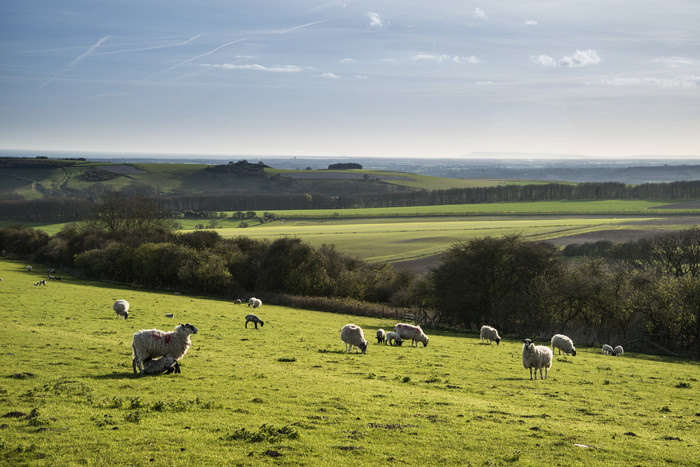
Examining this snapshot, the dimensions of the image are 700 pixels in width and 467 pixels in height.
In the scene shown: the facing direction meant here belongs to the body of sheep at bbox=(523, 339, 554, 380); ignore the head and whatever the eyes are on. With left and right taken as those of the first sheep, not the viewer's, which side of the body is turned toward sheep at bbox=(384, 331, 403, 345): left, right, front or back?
right

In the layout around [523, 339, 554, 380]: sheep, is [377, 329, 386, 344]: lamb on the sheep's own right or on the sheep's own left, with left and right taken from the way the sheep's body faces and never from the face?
on the sheep's own right

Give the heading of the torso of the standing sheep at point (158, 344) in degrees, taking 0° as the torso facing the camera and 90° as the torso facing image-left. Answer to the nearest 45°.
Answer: approximately 270°

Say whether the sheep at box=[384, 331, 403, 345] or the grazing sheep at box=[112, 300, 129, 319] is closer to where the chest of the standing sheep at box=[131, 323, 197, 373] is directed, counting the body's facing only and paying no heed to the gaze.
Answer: the sheep

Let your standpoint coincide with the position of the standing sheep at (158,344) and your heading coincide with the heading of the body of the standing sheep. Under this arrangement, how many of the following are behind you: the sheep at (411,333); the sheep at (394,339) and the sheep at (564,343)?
0
